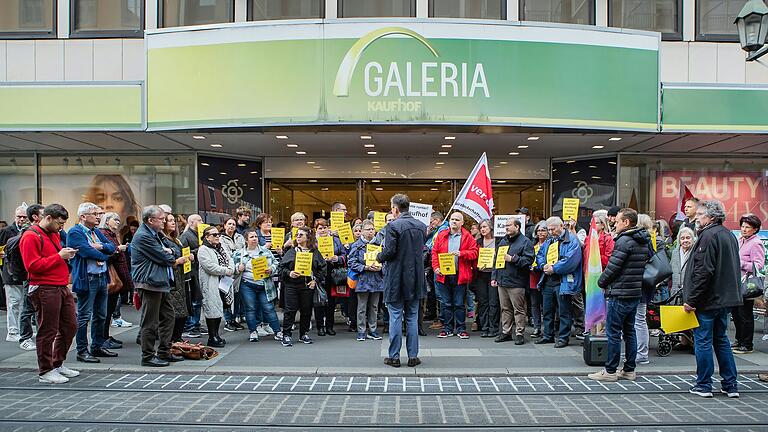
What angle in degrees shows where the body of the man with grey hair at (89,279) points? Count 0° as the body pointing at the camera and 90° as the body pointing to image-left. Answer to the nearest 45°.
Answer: approximately 315°

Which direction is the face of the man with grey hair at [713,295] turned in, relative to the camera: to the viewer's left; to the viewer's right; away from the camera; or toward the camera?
to the viewer's left

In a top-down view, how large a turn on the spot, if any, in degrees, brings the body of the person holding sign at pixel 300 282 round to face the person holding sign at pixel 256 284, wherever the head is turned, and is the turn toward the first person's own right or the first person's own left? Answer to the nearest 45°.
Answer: approximately 135° to the first person's own right

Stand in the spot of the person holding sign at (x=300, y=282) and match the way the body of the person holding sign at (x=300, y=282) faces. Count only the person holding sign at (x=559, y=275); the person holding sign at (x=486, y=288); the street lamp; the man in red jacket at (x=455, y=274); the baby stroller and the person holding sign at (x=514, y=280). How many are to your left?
6

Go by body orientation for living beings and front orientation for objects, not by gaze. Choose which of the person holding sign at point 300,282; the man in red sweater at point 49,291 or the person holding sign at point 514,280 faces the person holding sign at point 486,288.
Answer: the man in red sweater

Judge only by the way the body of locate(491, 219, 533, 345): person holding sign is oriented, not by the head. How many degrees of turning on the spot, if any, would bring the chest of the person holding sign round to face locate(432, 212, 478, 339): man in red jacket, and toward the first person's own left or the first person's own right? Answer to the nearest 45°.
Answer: approximately 45° to the first person's own right

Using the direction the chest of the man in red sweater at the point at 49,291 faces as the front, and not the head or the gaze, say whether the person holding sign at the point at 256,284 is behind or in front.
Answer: in front

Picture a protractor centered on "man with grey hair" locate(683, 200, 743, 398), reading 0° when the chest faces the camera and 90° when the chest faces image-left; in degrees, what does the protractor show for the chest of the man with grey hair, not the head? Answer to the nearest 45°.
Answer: approximately 135°

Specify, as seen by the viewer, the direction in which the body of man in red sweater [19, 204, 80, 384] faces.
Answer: to the viewer's right

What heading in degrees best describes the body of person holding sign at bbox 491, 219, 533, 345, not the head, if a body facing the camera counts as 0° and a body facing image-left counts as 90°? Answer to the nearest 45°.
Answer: approximately 45°

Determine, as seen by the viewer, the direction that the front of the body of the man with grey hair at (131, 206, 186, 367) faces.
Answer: to the viewer's right

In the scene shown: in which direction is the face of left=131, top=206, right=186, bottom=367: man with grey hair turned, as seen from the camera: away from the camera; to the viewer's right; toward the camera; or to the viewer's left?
to the viewer's right

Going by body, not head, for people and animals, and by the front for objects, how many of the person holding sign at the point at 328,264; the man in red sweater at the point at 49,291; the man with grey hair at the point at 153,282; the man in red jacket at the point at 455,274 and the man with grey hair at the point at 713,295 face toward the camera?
2
